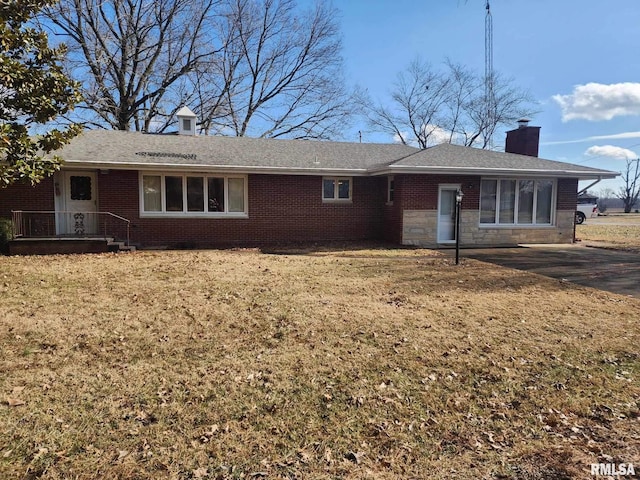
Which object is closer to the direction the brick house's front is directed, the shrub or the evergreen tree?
the evergreen tree

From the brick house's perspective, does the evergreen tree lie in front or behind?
in front

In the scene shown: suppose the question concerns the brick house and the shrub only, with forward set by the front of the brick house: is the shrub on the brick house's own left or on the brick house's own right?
on the brick house's own right

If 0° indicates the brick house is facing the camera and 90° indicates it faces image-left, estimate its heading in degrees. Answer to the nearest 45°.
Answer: approximately 0°
